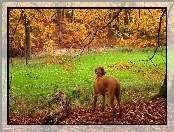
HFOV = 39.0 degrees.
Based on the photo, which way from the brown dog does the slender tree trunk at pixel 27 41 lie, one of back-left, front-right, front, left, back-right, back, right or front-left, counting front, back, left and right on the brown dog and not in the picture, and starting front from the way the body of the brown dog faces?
front-left

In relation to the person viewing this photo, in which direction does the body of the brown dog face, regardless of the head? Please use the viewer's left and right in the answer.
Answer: facing away from the viewer and to the left of the viewer
